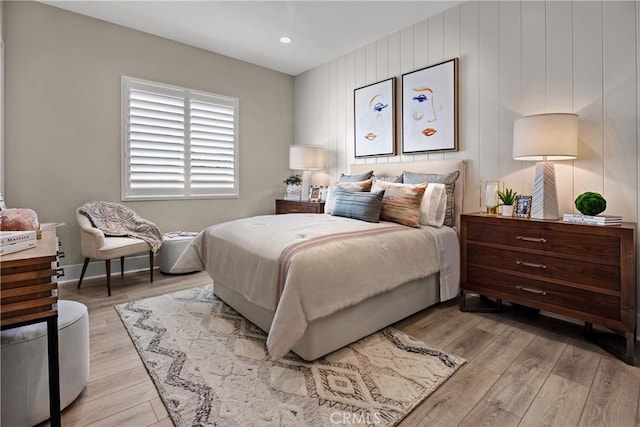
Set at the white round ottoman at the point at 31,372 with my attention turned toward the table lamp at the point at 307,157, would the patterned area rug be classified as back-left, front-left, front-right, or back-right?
front-right

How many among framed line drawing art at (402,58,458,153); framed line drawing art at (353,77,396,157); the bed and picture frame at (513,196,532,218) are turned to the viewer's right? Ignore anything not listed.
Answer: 0

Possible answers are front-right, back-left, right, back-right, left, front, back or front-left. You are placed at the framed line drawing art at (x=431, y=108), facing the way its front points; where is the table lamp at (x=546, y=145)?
left

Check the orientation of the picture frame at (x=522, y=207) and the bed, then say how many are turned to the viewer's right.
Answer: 0

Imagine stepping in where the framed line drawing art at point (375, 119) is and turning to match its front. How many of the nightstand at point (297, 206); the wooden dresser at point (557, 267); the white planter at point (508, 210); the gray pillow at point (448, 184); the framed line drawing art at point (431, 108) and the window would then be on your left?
4

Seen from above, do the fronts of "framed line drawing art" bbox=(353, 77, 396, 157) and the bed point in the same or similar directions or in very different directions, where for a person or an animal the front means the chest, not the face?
same or similar directions

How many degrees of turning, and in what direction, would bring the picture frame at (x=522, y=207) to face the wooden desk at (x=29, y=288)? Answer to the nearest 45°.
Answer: approximately 45° to its right

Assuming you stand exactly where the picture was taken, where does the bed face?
facing the viewer and to the left of the viewer

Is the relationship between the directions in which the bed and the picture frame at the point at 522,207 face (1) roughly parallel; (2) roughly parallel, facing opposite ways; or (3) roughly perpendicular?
roughly parallel

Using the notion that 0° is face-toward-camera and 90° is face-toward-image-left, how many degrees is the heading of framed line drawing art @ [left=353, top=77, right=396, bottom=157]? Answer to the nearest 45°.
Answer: approximately 45°

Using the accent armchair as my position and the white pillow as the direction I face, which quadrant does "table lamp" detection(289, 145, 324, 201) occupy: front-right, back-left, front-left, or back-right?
front-left

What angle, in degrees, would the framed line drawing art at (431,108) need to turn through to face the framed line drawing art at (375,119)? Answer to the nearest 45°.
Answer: approximately 90° to its right

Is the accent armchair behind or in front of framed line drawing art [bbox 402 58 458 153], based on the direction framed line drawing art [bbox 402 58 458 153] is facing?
in front

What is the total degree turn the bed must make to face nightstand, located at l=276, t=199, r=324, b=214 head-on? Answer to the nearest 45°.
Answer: approximately 135° to its right
